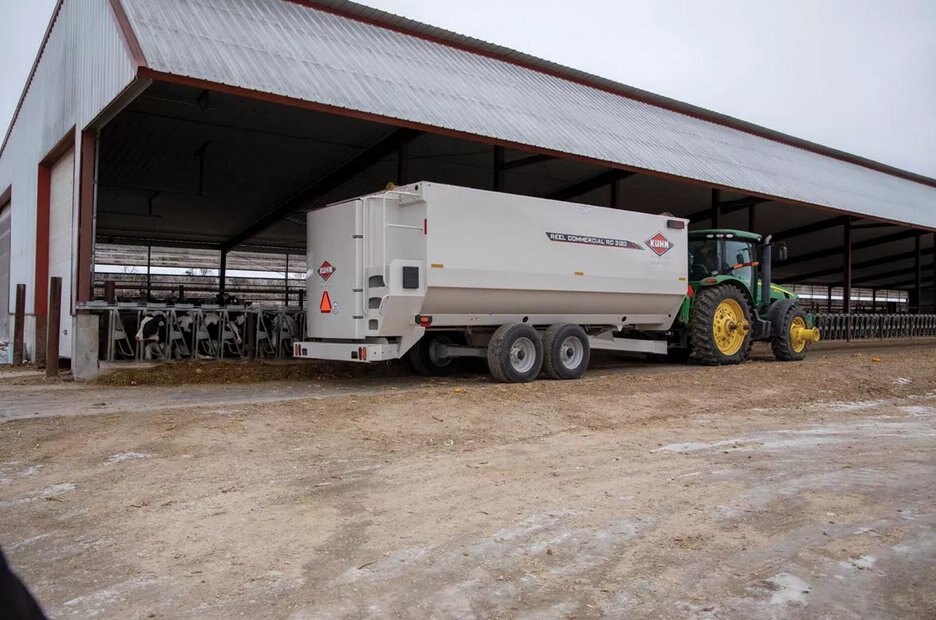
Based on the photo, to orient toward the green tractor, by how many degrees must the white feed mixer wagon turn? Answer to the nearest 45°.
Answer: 0° — it already faces it

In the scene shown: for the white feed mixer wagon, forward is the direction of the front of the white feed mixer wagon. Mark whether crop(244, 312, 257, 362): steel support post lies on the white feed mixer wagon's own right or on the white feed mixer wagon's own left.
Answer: on the white feed mixer wagon's own left

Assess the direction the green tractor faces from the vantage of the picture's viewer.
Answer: facing away from the viewer and to the right of the viewer

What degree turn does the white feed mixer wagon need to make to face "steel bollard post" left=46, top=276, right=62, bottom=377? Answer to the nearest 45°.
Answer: approximately 135° to its left

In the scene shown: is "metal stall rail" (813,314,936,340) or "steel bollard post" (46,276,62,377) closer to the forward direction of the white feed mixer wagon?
the metal stall rail

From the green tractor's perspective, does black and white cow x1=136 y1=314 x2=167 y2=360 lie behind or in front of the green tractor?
behind

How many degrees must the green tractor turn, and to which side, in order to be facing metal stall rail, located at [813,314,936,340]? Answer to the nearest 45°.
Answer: approximately 45° to its left

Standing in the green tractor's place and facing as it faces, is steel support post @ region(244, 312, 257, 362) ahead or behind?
behind

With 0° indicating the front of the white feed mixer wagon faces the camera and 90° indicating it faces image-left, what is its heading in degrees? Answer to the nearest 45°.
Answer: approximately 225°

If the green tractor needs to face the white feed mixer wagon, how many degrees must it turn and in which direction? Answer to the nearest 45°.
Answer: approximately 180°

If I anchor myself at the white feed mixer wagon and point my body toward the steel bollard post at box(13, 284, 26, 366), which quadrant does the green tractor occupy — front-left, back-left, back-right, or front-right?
back-right

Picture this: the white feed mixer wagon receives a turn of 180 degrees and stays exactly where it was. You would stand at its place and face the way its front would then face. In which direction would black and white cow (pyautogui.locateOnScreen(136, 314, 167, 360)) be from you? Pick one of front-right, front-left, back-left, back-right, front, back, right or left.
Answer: front-right

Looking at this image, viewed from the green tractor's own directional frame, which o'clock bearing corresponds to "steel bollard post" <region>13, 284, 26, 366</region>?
The steel bollard post is roughly at 7 o'clock from the green tractor.

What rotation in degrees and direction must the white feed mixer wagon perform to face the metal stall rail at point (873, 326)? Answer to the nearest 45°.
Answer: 0° — it already faces it
